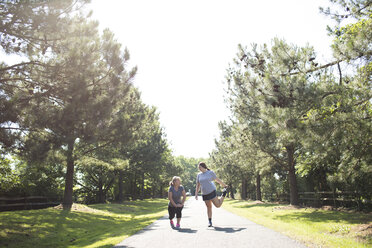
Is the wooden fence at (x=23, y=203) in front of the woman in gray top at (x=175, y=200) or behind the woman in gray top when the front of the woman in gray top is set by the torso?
behind

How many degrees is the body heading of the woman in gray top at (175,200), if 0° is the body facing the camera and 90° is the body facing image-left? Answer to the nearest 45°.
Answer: approximately 0°
